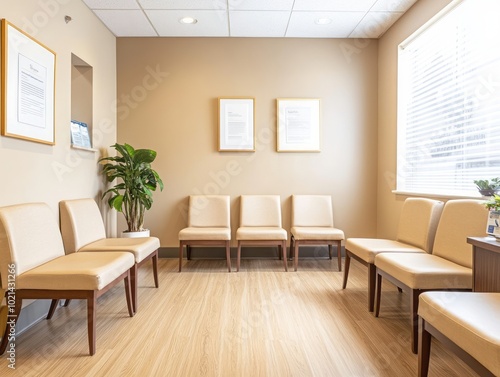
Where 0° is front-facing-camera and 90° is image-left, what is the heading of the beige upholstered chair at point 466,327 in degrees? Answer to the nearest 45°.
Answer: approximately 45°

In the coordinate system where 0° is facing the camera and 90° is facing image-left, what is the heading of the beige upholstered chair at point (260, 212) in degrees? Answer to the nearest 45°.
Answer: approximately 0°

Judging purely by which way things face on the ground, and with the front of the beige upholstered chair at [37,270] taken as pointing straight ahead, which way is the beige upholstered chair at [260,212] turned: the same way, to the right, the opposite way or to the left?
to the right

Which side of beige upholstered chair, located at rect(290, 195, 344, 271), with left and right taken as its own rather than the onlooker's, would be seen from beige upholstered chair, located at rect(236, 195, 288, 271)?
right

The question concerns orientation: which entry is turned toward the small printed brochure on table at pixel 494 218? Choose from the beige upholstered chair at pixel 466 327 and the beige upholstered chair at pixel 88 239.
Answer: the beige upholstered chair at pixel 88 239

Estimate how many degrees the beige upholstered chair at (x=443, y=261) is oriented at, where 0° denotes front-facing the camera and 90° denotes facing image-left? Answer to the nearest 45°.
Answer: approximately 45°

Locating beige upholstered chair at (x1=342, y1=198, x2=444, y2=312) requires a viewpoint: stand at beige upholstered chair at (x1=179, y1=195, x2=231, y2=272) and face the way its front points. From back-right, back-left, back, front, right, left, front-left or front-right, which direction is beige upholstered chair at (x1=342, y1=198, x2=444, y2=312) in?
front-left

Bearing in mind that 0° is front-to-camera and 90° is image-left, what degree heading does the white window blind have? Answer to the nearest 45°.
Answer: approximately 45°

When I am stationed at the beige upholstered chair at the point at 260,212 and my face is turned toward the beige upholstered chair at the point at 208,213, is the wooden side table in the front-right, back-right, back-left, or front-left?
back-left

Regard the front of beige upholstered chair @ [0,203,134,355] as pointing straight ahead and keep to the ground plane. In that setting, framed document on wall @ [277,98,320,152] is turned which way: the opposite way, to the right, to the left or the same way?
to the right
